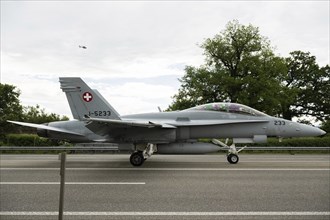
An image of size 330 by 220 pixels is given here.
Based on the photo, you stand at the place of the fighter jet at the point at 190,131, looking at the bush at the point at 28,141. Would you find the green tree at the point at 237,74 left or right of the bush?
right

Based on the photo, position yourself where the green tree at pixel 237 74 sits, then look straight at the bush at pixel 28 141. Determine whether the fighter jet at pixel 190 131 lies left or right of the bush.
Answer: left

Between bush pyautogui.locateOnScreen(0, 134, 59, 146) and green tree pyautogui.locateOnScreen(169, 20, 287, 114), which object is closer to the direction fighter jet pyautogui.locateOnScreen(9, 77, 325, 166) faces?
the green tree

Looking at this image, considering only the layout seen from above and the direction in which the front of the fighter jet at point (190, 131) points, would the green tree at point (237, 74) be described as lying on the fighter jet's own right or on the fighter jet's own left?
on the fighter jet's own left

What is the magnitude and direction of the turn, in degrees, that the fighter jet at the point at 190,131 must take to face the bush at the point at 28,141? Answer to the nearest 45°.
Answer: approximately 135° to its left

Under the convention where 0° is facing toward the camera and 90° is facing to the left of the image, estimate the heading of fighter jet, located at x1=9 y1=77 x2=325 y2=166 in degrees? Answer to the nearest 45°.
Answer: approximately 270°
